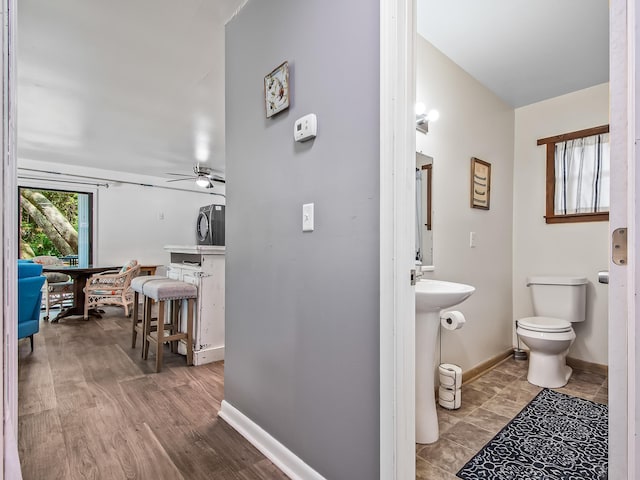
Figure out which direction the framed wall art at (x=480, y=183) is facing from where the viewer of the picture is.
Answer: facing the viewer and to the right of the viewer

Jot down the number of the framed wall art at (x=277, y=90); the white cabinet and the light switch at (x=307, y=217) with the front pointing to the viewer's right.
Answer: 0

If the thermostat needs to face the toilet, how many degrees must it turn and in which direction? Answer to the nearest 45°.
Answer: approximately 180°

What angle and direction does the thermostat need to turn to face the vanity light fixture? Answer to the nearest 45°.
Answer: approximately 180°

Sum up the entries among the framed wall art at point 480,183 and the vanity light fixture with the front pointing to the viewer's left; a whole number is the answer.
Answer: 0

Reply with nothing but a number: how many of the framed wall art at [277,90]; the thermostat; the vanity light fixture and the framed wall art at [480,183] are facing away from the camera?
0

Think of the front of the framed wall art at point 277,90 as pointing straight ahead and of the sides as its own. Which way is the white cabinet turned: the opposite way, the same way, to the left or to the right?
the same way

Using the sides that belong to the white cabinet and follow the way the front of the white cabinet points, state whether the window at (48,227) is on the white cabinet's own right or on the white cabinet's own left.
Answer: on the white cabinet's own right

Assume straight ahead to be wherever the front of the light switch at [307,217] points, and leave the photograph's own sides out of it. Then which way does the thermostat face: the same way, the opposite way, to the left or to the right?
the same way

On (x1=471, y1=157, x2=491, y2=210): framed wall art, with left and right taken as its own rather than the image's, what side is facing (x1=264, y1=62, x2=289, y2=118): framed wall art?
right

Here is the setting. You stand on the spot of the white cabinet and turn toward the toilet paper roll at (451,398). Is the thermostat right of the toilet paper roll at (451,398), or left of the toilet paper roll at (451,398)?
right

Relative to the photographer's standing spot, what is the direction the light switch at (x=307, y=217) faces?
facing the viewer and to the left of the viewer

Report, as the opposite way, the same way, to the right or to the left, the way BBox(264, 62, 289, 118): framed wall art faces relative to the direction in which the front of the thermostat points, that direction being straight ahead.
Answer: the same way

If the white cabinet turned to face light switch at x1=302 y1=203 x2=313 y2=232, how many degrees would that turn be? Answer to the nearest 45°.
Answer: approximately 45° to its left

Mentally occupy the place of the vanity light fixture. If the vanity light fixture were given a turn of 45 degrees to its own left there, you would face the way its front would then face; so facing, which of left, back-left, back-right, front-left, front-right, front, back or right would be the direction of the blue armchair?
back

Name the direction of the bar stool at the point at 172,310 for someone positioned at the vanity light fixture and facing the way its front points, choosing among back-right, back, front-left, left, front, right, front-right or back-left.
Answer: back-right
